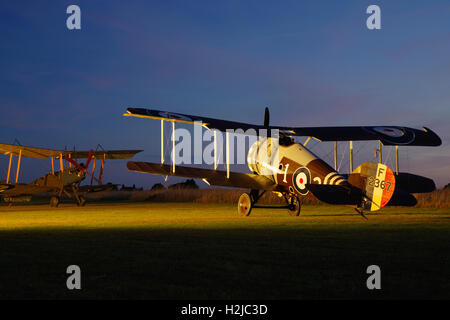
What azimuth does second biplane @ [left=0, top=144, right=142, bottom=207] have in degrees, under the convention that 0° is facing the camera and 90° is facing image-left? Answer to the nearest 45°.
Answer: approximately 315°

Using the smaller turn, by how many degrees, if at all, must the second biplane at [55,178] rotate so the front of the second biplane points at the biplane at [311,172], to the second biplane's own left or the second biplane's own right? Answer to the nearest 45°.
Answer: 0° — it already faces it

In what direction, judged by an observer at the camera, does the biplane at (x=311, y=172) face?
facing away from the viewer and to the left of the viewer

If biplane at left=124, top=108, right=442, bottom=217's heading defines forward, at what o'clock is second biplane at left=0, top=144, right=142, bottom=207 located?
The second biplane is roughly at 12 o'clock from the biplane.

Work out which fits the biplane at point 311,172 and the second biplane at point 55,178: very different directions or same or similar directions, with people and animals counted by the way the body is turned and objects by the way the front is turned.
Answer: very different directions
